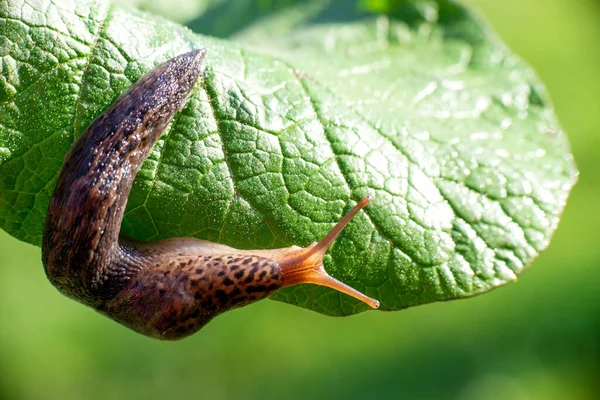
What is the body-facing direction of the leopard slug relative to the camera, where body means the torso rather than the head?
to the viewer's right
